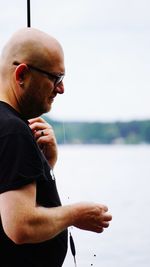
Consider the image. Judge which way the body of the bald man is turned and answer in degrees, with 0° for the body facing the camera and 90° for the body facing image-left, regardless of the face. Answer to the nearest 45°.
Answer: approximately 270°

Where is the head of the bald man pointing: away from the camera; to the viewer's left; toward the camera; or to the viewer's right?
to the viewer's right
